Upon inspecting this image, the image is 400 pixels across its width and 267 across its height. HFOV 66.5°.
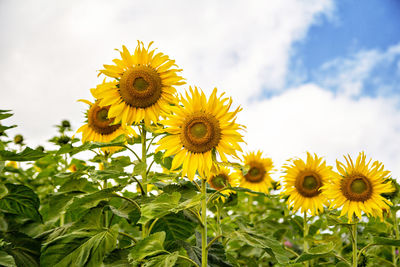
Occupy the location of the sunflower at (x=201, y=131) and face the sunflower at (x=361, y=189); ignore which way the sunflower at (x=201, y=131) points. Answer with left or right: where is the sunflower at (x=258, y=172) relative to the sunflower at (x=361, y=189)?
left

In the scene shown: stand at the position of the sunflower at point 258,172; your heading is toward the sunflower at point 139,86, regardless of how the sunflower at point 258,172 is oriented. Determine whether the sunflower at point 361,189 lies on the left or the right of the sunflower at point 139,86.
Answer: left

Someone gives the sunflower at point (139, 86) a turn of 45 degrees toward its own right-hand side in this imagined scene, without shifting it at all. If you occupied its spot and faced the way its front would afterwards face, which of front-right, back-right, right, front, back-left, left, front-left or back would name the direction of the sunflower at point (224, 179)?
back

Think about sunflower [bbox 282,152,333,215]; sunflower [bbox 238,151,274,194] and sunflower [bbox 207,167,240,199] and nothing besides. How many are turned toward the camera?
3

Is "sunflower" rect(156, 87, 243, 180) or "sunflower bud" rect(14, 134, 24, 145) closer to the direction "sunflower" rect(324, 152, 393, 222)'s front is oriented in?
the sunflower

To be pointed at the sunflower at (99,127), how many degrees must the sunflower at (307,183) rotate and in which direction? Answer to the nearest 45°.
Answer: approximately 45° to its right

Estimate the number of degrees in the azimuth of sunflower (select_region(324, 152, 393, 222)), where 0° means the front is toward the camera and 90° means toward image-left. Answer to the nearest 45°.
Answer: approximately 0°

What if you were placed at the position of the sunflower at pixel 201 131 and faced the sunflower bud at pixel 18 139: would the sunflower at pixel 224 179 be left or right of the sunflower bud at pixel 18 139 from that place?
right
